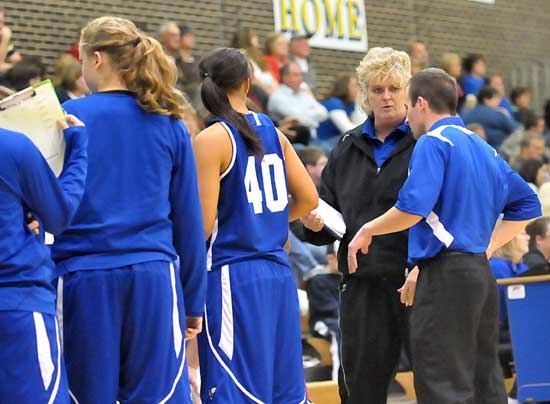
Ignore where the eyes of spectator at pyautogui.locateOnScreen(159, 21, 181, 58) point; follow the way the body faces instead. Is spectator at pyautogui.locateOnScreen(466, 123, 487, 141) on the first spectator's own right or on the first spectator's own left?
on the first spectator's own left

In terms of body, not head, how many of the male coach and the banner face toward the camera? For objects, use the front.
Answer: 1

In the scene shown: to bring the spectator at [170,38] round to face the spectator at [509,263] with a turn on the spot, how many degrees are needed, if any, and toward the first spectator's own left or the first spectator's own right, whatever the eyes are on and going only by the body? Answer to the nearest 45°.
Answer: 0° — they already face them

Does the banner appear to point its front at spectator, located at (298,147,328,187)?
yes

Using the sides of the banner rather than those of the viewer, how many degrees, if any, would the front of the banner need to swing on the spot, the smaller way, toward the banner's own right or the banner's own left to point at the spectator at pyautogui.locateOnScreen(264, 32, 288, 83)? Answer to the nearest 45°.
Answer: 0° — it already faces them

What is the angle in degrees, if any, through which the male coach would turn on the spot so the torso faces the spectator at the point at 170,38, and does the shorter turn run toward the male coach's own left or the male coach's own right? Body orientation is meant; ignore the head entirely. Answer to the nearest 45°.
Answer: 0° — they already face them

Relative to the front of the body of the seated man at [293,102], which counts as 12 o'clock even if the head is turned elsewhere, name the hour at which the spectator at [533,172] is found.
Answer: The spectator is roughly at 10 o'clock from the seated man.

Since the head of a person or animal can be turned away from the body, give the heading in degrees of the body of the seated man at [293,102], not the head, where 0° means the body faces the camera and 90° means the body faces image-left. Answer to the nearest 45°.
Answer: approximately 315°

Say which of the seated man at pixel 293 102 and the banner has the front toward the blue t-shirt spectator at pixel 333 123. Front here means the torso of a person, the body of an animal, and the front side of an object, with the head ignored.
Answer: the banner

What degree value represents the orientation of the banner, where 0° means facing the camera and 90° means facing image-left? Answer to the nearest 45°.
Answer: approximately 0°

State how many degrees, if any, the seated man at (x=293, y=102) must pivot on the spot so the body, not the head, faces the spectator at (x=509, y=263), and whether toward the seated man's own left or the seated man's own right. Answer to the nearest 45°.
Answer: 0° — they already face them
